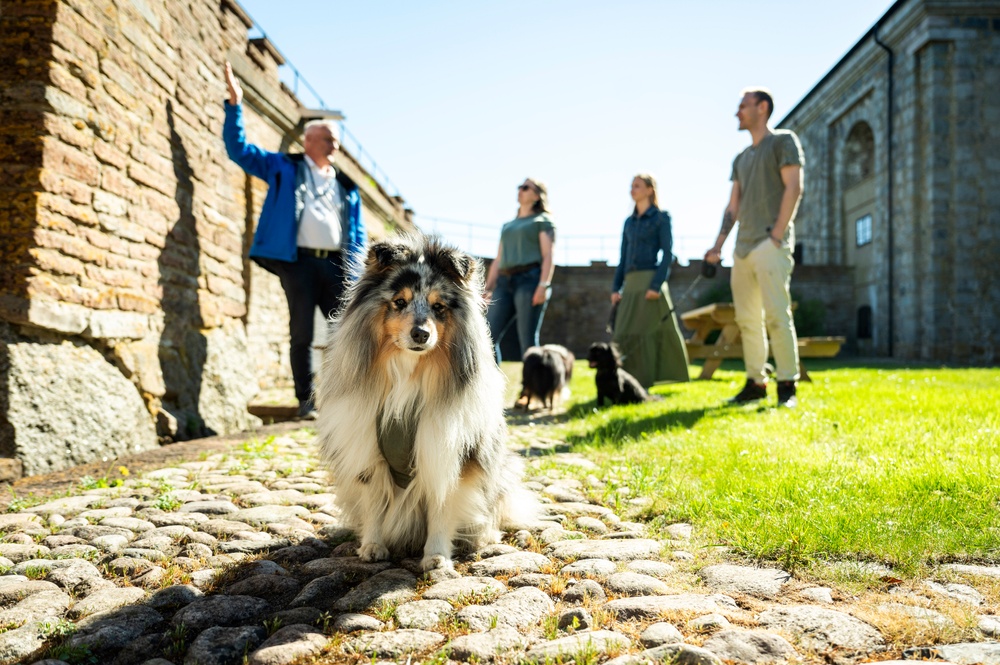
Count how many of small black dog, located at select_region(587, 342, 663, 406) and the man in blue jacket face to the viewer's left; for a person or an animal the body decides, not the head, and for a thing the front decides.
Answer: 1

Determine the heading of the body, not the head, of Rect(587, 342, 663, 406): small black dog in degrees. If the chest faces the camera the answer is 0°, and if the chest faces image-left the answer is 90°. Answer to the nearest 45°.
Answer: approximately 90°

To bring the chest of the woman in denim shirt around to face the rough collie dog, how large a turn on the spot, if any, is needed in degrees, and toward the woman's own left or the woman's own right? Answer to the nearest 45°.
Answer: approximately 45° to the woman's own left

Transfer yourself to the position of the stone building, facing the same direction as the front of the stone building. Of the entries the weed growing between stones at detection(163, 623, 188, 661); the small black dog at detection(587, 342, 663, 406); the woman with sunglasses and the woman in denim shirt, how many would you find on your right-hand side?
0

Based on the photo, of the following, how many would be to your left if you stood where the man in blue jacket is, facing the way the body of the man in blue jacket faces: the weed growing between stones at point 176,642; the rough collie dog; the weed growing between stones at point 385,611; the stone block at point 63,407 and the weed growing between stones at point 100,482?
0

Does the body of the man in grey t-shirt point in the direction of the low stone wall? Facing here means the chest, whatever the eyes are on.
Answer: no

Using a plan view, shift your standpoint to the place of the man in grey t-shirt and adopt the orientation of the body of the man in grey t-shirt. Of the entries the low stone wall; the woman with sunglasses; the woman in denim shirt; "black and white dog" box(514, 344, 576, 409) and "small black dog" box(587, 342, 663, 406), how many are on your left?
0

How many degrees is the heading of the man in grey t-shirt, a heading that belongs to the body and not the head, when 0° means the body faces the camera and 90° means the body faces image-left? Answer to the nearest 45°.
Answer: approximately 45°

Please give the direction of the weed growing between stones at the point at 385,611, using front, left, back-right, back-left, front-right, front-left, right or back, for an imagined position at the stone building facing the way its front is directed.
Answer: front-left

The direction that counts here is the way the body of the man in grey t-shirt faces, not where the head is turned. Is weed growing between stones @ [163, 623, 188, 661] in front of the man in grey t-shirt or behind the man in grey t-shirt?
in front

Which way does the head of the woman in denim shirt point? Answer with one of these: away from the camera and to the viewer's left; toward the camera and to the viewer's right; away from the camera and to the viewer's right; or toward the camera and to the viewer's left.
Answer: toward the camera and to the viewer's left

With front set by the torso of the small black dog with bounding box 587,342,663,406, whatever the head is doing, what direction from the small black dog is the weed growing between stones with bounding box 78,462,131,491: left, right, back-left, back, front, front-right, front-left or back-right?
front-left

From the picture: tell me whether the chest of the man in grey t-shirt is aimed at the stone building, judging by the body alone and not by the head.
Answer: no

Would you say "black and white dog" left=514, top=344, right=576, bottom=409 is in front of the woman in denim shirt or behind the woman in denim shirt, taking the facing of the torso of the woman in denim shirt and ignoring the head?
in front

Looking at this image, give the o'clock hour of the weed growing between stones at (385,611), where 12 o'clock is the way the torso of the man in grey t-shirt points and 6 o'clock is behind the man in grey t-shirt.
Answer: The weed growing between stones is roughly at 11 o'clock from the man in grey t-shirt.

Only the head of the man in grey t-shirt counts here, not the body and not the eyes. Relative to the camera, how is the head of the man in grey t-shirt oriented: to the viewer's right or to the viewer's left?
to the viewer's left

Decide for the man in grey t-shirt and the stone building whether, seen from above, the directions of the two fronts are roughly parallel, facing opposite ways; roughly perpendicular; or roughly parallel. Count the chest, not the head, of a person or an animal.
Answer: roughly parallel

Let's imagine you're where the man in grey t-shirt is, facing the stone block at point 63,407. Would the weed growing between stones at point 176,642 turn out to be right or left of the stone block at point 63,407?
left
